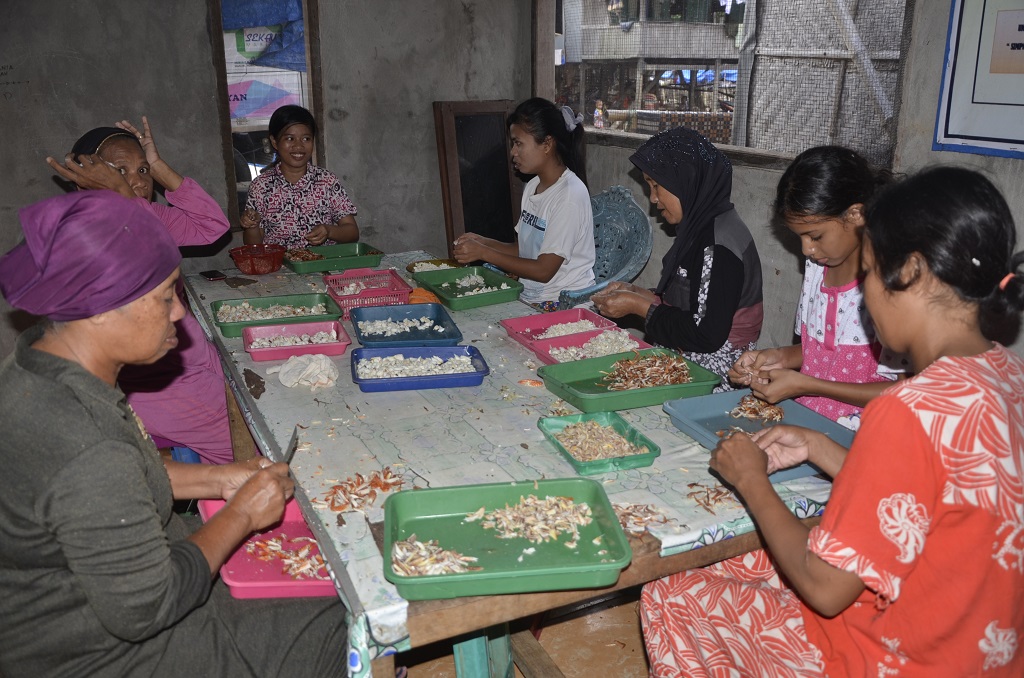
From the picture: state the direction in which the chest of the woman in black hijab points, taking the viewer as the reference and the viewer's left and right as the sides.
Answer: facing to the left of the viewer

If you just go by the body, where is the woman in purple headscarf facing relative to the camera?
to the viewer's right

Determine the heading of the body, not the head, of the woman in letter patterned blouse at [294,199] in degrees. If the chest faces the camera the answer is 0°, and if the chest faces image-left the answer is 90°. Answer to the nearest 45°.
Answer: approximately 0°

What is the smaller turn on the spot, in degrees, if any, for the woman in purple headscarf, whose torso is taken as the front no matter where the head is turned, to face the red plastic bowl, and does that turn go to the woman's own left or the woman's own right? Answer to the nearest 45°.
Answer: approximately 90° to the woman's own left

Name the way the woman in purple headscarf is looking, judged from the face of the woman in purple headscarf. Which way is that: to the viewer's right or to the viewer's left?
to the viewer's right

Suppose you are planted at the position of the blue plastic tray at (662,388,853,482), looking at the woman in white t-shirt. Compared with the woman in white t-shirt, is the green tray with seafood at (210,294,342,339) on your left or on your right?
left

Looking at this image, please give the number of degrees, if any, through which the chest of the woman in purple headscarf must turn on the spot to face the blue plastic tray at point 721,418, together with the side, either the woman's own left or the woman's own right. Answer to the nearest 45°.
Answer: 0° — they already face it

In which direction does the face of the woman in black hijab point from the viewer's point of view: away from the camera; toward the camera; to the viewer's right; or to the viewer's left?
to the viewer's left

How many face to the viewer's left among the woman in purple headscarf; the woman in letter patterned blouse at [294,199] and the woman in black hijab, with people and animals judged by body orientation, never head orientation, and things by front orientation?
1

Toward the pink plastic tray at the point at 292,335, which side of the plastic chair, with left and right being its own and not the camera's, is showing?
front

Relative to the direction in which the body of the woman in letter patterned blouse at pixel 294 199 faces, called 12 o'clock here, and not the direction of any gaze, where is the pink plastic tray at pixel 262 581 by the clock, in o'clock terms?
The pink plastic tray is roughly at 12 o'clock from the woman in letter patterned blouse.

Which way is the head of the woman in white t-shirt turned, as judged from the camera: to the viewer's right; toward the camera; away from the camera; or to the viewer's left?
to the viewer's left

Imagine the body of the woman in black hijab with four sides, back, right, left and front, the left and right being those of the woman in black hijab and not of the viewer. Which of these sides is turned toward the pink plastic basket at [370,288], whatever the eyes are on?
front

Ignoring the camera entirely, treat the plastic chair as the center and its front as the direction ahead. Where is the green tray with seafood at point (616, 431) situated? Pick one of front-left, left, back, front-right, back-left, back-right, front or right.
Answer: front-left
